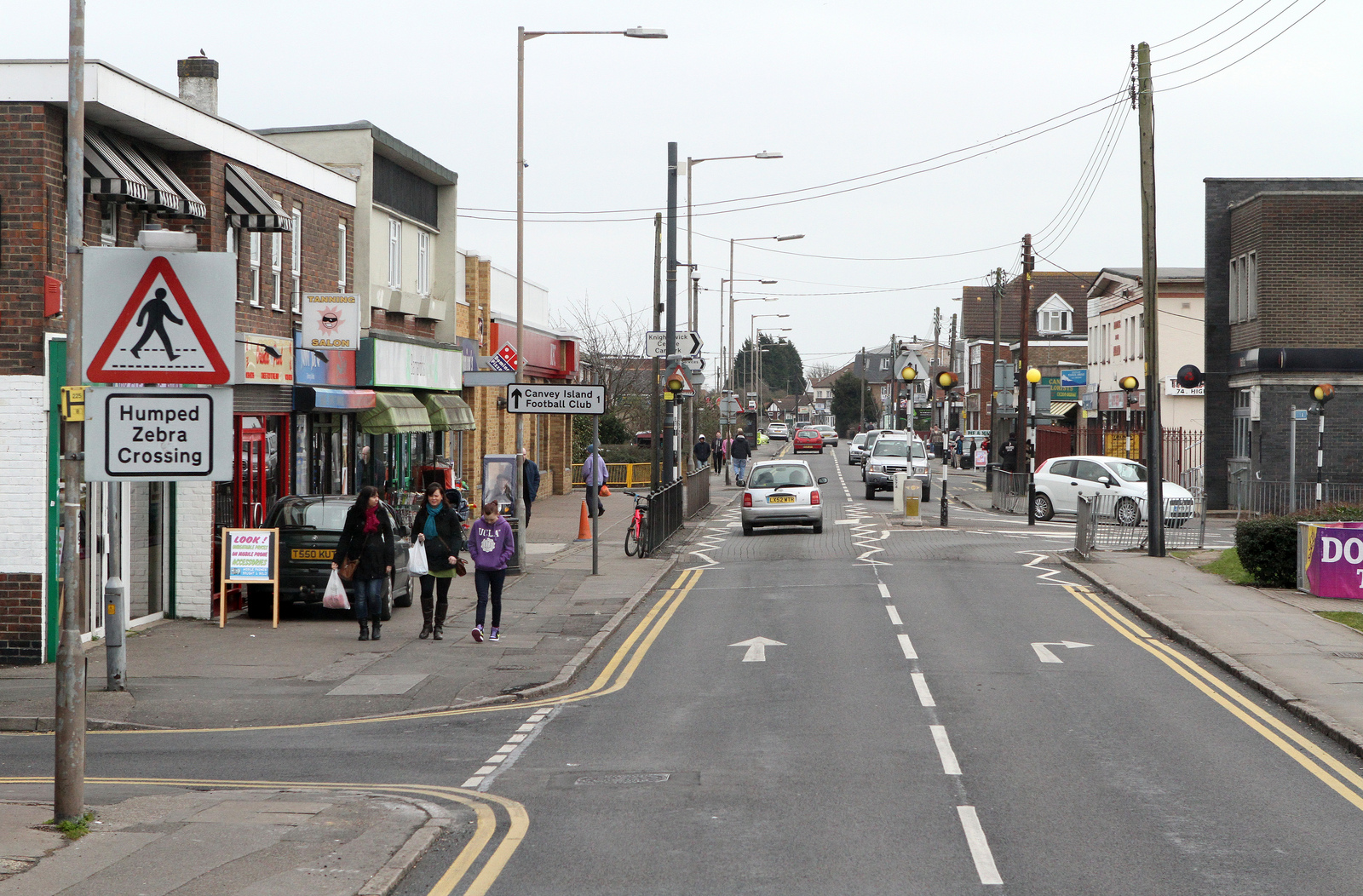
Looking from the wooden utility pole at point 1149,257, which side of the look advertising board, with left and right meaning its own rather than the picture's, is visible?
left

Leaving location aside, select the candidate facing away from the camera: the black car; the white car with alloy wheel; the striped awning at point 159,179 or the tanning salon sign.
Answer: the black car

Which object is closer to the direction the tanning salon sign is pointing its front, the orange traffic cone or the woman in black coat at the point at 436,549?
the woman in black coat

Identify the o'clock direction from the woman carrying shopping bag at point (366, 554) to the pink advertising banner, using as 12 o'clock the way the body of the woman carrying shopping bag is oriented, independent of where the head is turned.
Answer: The pink advertising banner is roughly at 9 o'clock from the woman carrying shopping bag.

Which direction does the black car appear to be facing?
away from the camera

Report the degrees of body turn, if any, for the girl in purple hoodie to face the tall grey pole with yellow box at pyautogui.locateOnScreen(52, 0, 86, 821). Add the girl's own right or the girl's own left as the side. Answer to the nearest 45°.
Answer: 0° — they already face it

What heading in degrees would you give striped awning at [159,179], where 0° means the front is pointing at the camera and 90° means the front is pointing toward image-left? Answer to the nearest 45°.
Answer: approximately 315°
